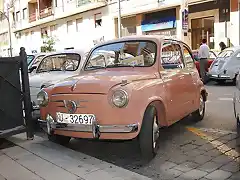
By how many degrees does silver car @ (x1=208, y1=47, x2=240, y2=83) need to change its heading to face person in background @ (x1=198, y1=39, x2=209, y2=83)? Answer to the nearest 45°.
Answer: approximately 90° to its left

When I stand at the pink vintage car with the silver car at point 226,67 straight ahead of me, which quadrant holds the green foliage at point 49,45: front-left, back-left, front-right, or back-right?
front-left

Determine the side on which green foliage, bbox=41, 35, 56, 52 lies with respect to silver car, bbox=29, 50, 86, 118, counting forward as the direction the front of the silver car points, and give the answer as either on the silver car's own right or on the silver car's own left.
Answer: on the silver car's own right

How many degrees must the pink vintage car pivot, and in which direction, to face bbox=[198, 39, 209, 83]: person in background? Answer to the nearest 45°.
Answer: approximately 135° to its right

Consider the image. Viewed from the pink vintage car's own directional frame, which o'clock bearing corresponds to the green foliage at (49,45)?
The green foliage is roughly at 4 o'clock from the pink vintage car.

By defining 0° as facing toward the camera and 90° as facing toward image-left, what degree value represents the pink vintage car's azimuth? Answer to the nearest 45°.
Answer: approximately 45°

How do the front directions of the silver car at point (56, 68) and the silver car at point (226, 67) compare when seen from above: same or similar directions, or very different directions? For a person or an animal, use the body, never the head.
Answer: very different directions
